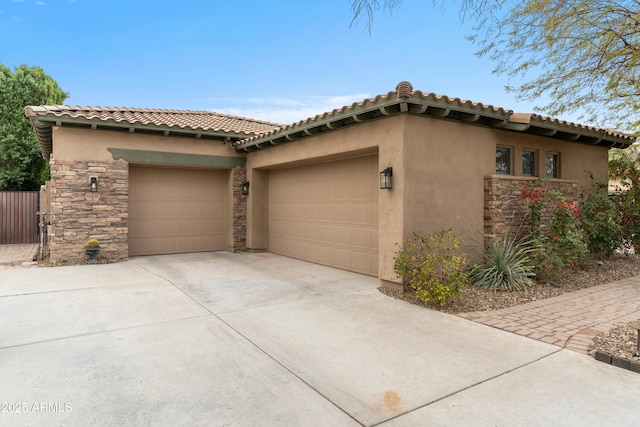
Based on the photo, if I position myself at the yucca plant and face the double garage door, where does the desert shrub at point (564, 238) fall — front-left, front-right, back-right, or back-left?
back-right

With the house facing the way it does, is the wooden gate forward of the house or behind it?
behind

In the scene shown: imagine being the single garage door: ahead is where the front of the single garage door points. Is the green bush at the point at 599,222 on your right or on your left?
on your left

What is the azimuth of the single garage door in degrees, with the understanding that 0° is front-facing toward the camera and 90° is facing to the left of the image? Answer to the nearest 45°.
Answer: approximately 0°

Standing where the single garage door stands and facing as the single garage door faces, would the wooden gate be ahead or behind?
behind

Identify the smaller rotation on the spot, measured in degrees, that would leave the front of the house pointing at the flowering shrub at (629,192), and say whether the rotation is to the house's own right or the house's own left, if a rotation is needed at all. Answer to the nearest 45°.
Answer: approximately 45° to the house's own left

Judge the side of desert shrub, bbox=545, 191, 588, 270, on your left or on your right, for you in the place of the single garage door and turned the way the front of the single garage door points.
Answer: on your left
